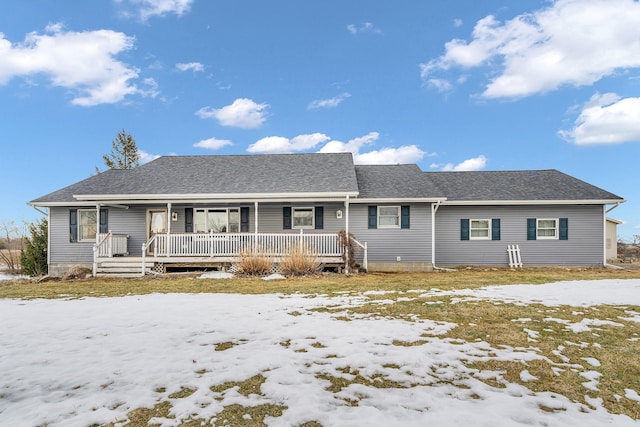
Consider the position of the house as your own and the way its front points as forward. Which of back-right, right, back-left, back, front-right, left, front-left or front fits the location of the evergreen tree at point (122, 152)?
back-right

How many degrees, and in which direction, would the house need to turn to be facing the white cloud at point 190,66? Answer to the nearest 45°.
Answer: approximately 135° to its right

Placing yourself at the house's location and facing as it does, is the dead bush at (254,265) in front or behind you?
in front

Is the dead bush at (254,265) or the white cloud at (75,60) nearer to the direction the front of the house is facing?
the dead bush

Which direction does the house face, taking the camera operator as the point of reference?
facing the viewer

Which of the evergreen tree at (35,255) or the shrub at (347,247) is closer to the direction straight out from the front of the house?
the shrub

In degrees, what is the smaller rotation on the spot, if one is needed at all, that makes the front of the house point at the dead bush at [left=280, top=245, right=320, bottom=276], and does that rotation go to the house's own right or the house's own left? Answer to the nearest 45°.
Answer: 0° — it already faces it

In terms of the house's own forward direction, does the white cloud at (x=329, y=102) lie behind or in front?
behind
